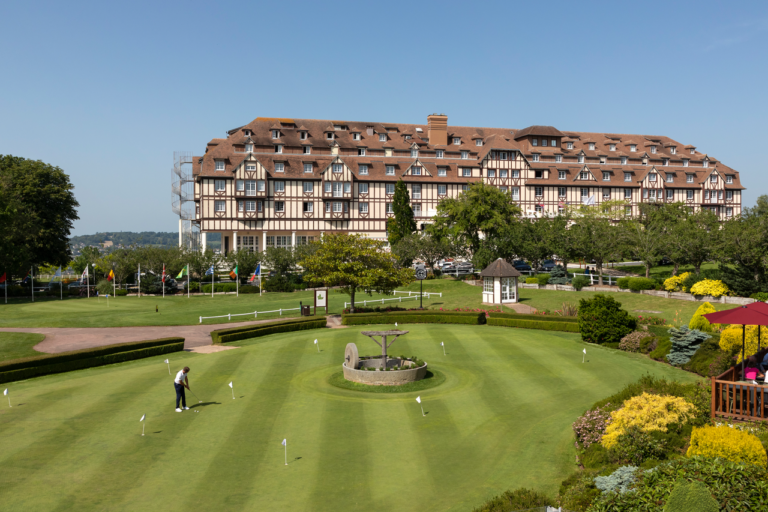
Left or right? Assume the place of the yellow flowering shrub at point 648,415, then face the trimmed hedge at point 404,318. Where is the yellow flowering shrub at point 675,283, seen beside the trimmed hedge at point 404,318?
right

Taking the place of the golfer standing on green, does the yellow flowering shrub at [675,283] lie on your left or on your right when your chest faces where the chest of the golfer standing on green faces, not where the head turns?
on your left

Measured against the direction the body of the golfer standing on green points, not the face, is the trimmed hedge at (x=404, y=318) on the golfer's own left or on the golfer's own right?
on the golfer's own left

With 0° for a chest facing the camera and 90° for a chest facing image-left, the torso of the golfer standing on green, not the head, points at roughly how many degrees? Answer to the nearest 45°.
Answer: approximately 315°

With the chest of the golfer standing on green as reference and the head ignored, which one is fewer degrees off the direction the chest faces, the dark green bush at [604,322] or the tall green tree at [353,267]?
the dark green bush

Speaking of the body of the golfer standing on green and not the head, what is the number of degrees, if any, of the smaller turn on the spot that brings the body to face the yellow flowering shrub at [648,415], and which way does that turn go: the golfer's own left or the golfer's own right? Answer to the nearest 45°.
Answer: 0° — they already face it

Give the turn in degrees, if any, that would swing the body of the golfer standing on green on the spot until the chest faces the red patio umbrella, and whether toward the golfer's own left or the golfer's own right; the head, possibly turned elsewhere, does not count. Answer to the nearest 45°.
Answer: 0° — they already face it

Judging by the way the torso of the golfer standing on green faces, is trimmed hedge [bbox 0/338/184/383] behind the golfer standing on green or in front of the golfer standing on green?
behind

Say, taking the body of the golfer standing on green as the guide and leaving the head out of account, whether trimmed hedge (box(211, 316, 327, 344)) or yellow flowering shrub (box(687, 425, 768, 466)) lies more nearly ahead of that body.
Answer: the yellow flowering shrub

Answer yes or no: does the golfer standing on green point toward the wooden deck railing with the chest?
yes

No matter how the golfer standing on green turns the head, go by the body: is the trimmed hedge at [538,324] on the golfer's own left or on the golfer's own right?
on the golfer's own left
